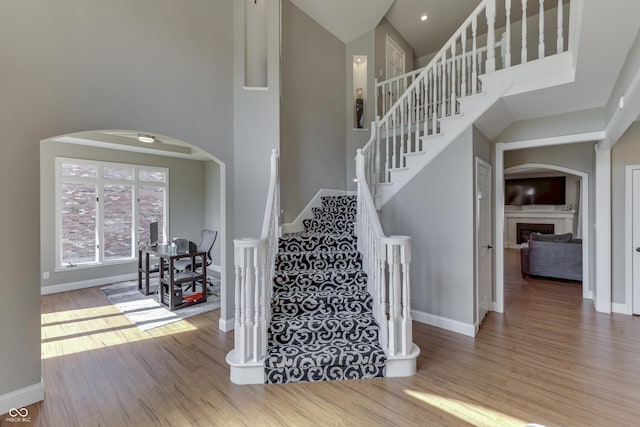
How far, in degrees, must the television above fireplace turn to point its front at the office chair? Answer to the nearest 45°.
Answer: approximately 45° to its right

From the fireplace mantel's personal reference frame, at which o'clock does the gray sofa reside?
The gray sofa is roughly at 12 o'clock from the fireplace mantel.

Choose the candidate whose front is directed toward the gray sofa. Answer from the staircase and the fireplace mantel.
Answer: the fireplace mantel

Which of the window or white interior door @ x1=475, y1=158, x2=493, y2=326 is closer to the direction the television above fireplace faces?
the white interior door

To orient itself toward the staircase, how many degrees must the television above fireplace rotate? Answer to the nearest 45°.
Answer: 0° — it already faces it

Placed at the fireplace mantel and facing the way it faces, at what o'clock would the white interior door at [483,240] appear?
The white interior door is roughly at 12 o'clock from the fireplace mantel.

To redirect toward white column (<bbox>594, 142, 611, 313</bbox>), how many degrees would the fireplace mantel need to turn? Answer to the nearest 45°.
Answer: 0° — it already faces it
